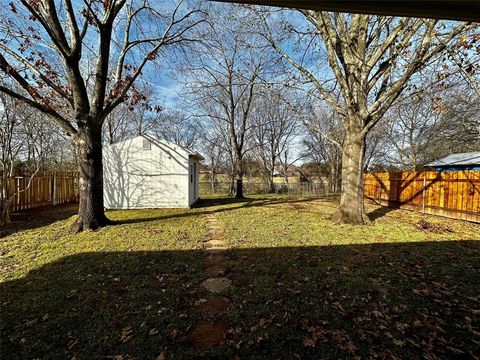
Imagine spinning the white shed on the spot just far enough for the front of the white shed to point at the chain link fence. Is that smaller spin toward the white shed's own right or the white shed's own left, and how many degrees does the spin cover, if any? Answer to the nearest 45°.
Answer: approximately 45° to the white shed's own left

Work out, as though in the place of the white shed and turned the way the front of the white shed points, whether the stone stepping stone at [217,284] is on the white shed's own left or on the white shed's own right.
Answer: on the white shed's own right

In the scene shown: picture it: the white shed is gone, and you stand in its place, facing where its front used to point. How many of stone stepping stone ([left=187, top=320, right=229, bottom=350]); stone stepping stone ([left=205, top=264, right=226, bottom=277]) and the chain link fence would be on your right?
2

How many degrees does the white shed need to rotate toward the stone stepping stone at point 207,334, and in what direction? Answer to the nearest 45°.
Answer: approximately 90° to its right

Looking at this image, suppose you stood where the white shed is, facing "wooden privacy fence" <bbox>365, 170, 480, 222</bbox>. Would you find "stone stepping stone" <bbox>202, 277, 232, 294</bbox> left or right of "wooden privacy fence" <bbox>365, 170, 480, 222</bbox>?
right

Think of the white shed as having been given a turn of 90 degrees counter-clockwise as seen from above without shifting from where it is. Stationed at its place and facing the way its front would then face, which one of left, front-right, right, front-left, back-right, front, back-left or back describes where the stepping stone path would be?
back

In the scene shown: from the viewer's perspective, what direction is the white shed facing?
to the viewer's right

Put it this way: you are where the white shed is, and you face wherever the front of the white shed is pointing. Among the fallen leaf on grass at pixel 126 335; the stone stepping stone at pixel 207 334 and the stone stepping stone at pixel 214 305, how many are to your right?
3

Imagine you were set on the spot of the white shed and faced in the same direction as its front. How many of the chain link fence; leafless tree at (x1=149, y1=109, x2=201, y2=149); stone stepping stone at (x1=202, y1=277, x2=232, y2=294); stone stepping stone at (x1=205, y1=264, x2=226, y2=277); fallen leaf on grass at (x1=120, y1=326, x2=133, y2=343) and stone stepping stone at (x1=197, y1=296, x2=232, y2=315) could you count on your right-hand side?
4

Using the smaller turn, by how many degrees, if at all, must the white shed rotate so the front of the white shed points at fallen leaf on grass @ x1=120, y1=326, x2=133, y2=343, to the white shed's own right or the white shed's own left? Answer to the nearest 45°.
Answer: approximately 90° to the white shed's own right

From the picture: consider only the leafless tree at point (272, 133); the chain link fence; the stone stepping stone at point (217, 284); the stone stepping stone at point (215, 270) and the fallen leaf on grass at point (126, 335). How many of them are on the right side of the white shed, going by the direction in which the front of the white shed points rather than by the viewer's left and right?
3

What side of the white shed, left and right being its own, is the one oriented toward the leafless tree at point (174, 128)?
left

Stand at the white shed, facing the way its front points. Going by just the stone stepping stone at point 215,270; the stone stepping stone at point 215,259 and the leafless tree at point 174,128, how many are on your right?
2

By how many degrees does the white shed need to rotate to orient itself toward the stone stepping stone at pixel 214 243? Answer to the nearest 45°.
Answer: approximately 90° to its right

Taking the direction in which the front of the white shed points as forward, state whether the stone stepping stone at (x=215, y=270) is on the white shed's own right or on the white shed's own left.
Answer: on the white shed's own right
